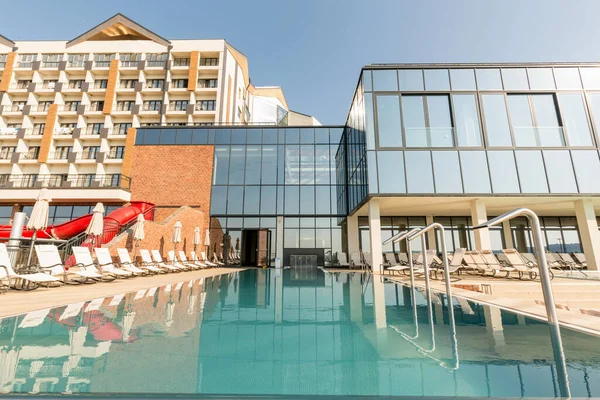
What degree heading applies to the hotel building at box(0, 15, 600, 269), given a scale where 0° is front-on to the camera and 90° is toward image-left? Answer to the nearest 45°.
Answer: approximately 0°

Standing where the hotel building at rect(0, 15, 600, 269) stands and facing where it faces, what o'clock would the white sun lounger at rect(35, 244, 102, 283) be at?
The white sun lounger is roughly at 1 o'clock from the hotel building.
